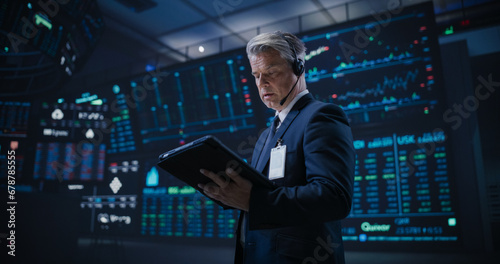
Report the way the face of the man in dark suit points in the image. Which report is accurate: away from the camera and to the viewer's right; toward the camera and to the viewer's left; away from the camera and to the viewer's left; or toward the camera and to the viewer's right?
toward the camera and to the viewer's left

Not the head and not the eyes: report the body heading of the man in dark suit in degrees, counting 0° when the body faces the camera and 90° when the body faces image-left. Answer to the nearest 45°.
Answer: approximately 45°
